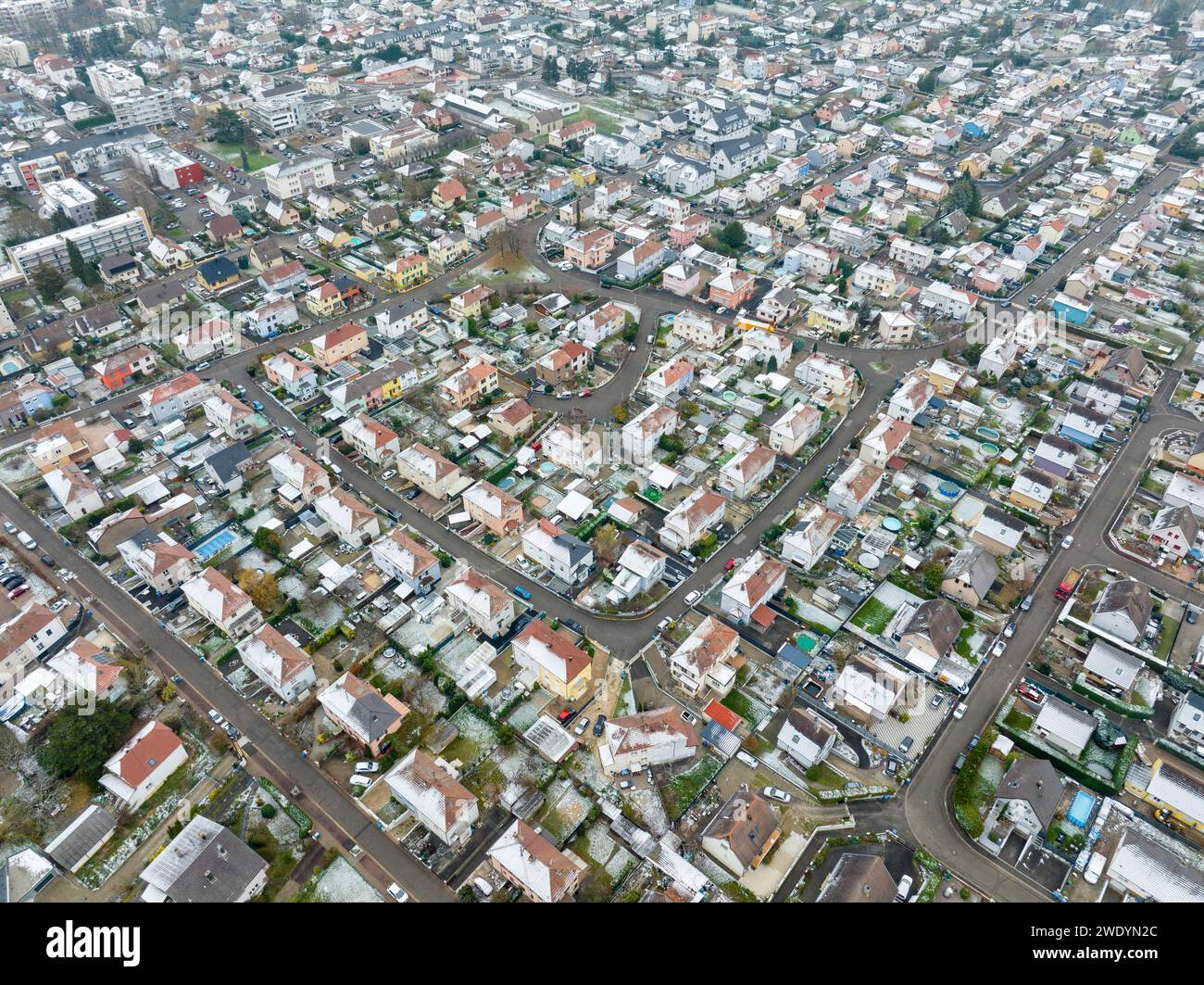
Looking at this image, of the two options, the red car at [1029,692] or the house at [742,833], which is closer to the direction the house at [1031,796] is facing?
the house

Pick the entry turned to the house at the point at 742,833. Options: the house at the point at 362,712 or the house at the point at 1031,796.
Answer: the house at the point at 1031,796

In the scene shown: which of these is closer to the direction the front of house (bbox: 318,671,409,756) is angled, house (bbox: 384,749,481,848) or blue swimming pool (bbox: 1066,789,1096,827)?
the house

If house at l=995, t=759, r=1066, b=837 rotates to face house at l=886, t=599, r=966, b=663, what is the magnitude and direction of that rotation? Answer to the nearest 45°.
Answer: approximately 90° to its right

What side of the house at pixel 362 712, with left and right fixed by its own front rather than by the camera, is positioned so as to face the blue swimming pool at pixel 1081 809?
left

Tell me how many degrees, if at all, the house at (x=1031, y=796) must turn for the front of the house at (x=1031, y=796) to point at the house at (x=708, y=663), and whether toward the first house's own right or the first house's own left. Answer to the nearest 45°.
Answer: approximately 45° to the first house's own right

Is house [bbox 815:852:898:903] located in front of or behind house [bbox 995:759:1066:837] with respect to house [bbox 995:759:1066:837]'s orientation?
in front

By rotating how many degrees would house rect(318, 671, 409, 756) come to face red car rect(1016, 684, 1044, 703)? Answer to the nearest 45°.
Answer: approximately 135° to its left

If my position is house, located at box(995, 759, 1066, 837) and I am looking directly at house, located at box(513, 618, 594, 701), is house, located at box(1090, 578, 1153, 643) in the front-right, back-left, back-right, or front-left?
back-right

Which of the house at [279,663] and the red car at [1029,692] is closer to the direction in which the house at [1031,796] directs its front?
the house

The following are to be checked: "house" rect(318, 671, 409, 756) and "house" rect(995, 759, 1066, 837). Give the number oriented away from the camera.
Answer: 0

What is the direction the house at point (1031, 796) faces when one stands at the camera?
facing the viewer and to the left of the viewer

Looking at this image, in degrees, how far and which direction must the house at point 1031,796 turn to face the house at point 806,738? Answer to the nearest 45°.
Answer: approximately 45° to its right

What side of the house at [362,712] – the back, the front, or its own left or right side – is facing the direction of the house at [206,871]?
front

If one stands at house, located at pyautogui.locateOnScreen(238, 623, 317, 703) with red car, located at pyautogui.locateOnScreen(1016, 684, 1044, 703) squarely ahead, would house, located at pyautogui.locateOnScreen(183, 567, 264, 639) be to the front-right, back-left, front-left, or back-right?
back-left

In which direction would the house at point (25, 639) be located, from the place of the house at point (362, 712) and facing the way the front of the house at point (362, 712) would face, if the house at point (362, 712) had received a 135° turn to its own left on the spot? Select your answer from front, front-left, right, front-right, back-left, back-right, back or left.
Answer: back-left

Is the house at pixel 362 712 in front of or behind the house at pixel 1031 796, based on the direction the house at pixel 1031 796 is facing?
in front

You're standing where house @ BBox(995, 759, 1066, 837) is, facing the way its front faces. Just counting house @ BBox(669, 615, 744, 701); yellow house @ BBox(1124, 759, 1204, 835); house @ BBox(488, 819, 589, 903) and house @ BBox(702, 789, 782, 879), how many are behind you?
1
